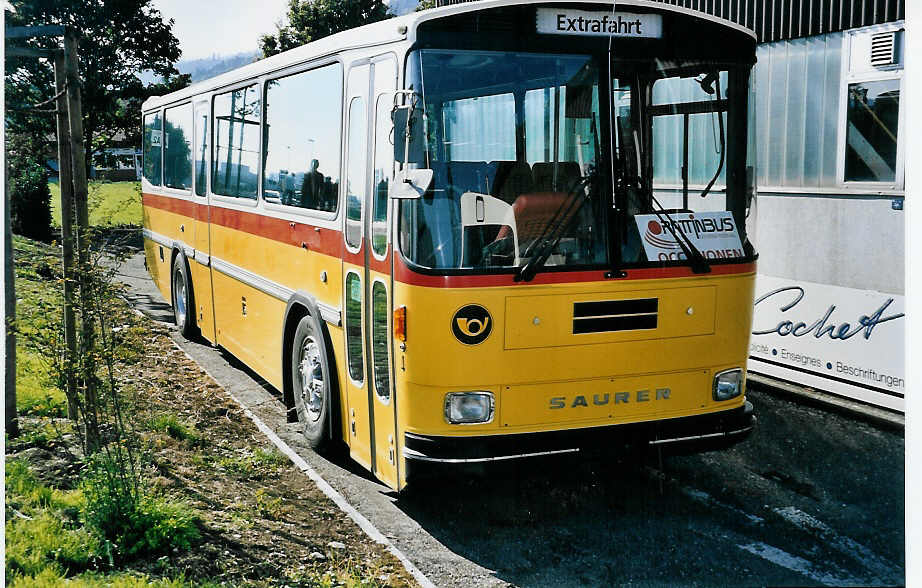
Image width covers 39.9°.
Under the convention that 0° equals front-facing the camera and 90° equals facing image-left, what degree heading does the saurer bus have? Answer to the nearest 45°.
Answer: approximately 315°

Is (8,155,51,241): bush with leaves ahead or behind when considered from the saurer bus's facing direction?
behind

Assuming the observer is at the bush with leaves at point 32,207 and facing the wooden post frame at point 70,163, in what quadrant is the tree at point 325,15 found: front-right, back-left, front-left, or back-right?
back-left

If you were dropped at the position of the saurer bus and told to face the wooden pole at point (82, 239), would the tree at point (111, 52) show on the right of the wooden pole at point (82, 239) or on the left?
right

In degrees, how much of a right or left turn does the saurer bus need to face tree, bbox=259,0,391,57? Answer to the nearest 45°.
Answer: approximately 135° to its left
